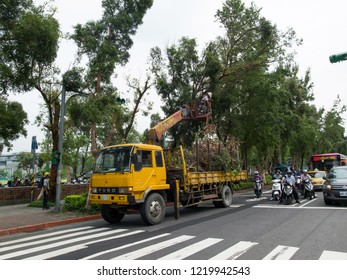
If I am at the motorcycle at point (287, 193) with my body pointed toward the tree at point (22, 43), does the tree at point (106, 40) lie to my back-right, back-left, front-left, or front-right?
front-right

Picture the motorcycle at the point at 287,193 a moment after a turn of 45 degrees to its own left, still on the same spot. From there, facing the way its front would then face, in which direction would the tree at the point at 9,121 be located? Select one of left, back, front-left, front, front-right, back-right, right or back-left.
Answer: right

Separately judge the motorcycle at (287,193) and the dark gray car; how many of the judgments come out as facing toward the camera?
2

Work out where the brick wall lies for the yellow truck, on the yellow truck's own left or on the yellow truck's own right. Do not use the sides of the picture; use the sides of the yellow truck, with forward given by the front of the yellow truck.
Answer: on the yellow truck's own right

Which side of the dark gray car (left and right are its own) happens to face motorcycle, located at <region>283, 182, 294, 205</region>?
right

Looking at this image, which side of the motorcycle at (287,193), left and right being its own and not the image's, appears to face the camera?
front

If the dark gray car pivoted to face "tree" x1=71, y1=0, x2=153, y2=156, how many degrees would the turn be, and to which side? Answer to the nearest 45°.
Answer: approximately 90° to its right

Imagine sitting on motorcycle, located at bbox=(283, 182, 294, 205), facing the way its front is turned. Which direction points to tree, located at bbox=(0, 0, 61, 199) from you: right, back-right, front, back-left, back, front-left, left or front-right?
front-right

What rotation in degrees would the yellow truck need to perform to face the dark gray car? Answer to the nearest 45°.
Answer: approximately 135° to its left

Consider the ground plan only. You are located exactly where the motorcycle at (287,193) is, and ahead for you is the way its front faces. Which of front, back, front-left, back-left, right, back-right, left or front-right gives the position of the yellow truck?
front-right

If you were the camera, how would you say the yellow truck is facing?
facing the viewer and to the left of the viewer

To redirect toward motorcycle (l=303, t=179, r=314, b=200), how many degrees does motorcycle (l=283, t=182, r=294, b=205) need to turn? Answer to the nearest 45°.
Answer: approximately 135° to its left

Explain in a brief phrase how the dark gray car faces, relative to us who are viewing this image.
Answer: facing the viewer

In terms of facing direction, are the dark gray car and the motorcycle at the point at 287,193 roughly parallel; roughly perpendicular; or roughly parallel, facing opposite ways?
roughly parallel

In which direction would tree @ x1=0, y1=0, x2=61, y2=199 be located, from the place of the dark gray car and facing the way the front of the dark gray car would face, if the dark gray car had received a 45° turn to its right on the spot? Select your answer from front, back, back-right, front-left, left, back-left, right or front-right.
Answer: front
